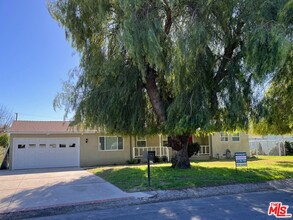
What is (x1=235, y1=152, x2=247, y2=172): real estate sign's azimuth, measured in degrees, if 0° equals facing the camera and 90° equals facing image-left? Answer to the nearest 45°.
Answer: approximately 0°

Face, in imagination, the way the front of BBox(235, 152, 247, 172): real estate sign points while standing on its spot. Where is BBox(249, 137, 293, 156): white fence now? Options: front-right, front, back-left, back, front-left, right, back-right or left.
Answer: back

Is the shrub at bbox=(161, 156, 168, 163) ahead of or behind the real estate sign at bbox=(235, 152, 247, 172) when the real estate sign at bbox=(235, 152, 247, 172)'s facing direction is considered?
behind

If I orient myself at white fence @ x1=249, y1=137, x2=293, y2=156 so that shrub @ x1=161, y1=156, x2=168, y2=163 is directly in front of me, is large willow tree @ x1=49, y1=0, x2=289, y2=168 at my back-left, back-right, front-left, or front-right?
front-left

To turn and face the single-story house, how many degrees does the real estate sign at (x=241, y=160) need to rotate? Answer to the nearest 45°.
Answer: approximately 135° to its right

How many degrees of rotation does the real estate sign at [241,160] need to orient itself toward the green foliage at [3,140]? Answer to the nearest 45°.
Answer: approximately 135° to its right

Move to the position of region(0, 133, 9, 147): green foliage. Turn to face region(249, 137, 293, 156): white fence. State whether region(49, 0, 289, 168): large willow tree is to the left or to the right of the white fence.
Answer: right

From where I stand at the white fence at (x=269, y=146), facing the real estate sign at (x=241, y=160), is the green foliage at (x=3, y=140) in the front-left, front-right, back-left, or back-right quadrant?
front-right
